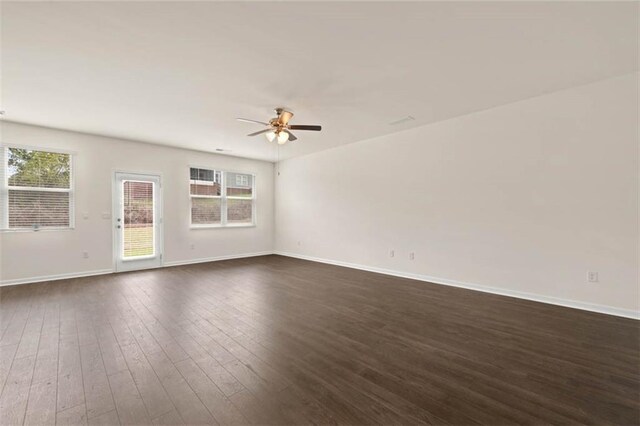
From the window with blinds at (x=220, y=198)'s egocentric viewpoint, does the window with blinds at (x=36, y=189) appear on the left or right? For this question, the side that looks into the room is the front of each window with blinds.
on its right

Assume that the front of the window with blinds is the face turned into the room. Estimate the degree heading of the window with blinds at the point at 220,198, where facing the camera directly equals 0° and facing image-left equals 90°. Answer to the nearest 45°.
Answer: approximately 315°

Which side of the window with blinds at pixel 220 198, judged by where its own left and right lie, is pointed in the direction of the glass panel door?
right
